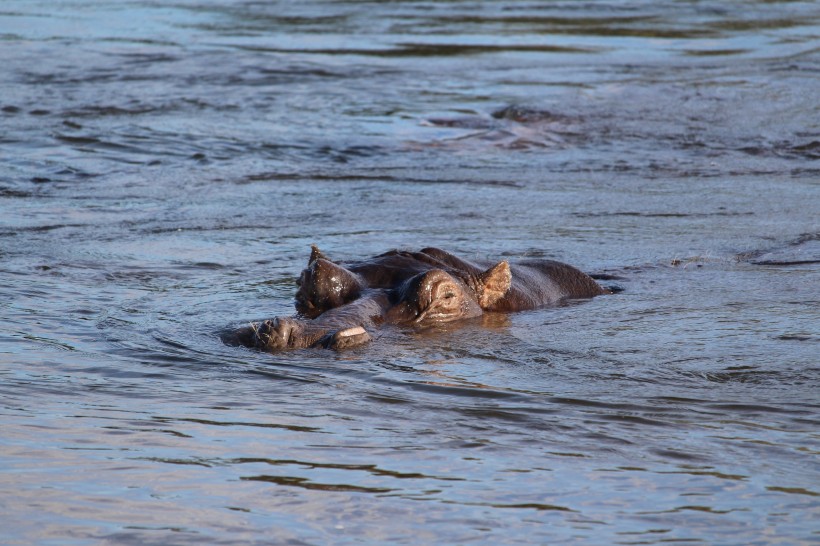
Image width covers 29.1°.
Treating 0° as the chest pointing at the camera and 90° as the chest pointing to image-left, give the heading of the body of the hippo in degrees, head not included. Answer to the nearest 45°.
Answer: approximately 45°
